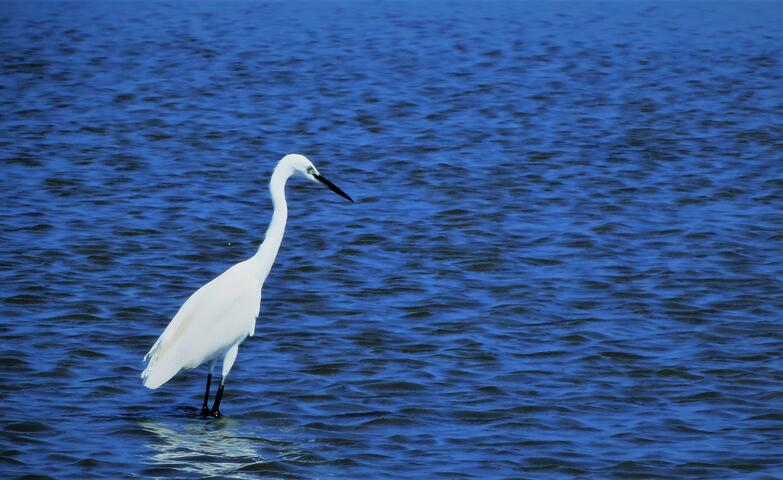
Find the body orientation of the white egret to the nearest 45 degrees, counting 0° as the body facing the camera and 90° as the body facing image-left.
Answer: approximately 270°
